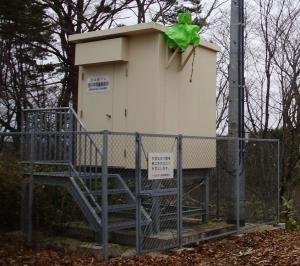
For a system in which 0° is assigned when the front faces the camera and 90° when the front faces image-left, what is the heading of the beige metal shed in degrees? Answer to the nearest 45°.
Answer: approximately 45°

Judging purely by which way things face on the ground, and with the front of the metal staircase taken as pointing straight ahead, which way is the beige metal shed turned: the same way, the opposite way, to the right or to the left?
to the right

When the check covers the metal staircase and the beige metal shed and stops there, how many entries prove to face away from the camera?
0
